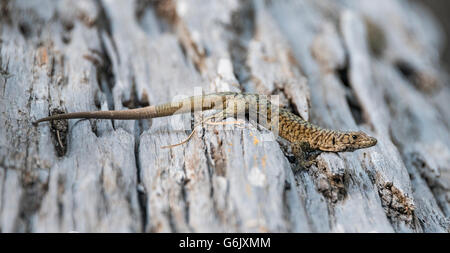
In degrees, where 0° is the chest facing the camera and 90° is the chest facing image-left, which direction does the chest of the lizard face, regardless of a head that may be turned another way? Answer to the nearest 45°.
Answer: approximately 270°
